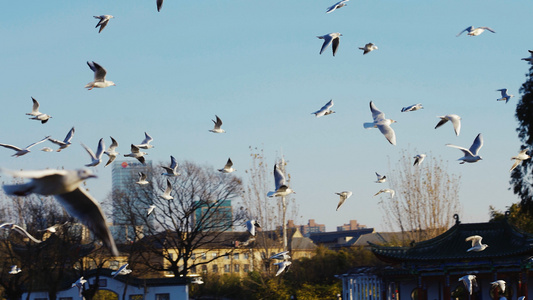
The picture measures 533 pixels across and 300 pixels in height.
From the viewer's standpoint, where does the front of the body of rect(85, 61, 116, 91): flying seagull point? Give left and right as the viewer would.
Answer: facing to the right of the viewer

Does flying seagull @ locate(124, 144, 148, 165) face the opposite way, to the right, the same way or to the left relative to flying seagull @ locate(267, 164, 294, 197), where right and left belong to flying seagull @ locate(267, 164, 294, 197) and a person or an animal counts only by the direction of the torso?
the same way

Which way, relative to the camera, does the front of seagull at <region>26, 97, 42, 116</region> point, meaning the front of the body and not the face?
to the viewer's right

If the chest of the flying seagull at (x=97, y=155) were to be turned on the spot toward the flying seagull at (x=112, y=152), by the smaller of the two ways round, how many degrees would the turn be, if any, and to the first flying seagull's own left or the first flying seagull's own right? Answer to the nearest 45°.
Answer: approximately 135° to the first flying seagull's own left
